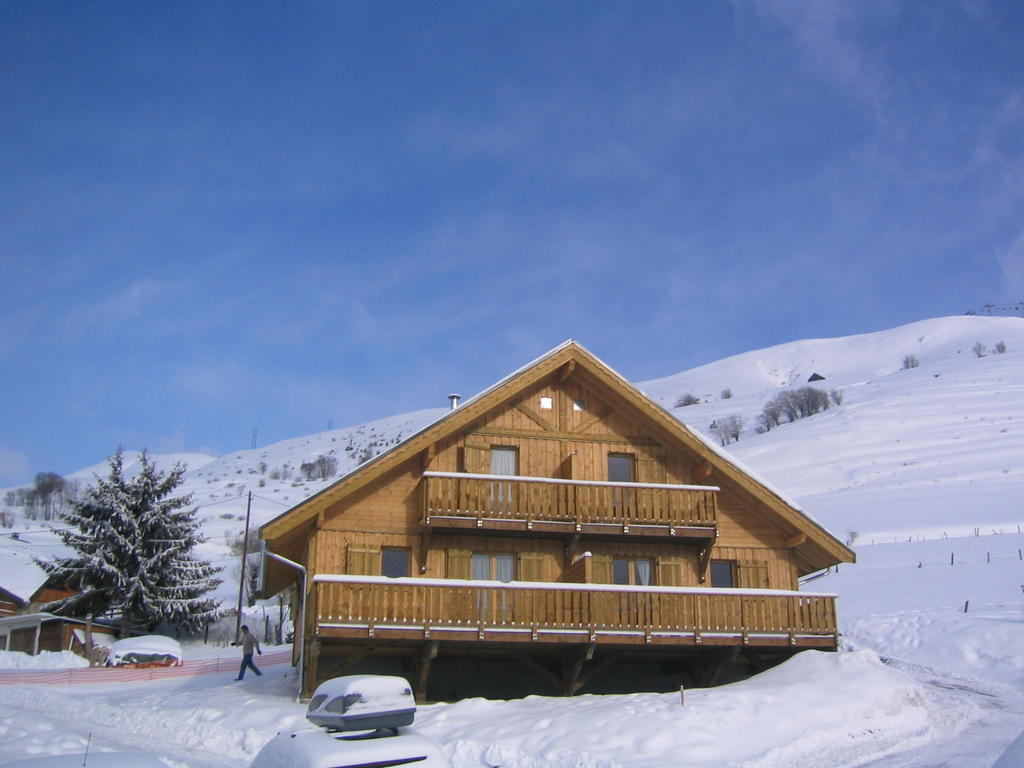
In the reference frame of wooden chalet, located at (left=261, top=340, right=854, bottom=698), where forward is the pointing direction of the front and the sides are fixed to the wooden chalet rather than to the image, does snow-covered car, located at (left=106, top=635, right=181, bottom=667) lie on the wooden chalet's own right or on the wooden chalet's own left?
on the wooden chalet's own right

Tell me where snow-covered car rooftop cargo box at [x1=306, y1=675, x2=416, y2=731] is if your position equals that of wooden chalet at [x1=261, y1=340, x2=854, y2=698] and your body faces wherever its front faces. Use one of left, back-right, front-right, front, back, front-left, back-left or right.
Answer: front

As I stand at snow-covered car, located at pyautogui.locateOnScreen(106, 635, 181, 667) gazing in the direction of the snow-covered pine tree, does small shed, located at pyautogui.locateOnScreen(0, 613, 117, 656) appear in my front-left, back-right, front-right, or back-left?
front-left

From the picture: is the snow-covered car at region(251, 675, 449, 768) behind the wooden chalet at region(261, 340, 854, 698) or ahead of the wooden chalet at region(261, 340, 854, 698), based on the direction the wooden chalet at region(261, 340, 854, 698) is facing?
ahead

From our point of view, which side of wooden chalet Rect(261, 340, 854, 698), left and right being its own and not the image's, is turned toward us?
front

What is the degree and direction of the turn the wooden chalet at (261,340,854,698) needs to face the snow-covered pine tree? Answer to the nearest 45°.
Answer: approximately 135° to its right

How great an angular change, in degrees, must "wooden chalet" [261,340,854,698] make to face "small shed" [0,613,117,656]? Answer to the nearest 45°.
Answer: approximately 135° to its right
